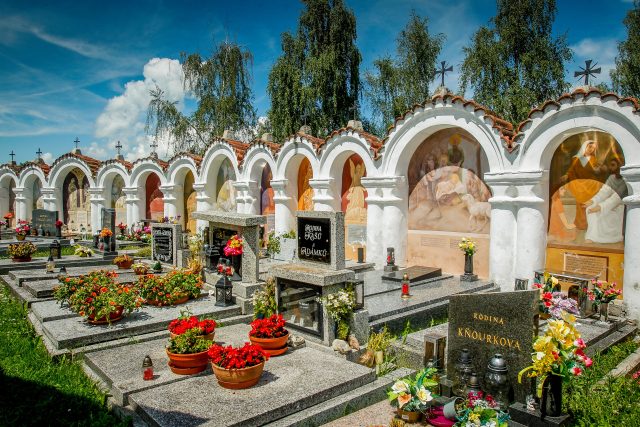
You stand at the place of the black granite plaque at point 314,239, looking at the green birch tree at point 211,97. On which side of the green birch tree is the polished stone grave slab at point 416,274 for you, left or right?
right

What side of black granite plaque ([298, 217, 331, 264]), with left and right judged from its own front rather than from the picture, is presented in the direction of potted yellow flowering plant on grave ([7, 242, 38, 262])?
right

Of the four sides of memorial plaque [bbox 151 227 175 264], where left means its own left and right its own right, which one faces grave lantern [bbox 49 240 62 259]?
right

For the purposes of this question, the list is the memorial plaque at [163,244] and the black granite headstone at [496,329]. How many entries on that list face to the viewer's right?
0

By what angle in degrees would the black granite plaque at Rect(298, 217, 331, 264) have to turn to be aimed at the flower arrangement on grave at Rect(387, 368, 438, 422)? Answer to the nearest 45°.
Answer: approximately 45° to its left

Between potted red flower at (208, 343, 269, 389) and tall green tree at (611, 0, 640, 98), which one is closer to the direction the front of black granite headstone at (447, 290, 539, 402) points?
the potted red flower

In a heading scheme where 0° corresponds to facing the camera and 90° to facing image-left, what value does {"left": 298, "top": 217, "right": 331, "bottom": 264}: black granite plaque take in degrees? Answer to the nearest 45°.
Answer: approximately 45°

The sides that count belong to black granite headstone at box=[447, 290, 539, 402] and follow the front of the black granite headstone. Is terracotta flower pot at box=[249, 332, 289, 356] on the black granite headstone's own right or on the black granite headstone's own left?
on the black granite headstone's own right

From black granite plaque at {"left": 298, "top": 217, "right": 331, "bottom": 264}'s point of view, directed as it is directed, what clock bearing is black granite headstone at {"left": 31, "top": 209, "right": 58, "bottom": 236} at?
black granite headstone at {"left": 31, "top": 209, "right": 58, "bottom": 236} is roughly at 3 o'clock from black granite plaque at {"left": 298, "top": 217, "right": 331, "bottom": 264}.

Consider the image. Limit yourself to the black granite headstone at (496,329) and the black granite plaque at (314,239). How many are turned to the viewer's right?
0

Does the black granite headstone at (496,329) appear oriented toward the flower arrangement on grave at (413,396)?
yes
